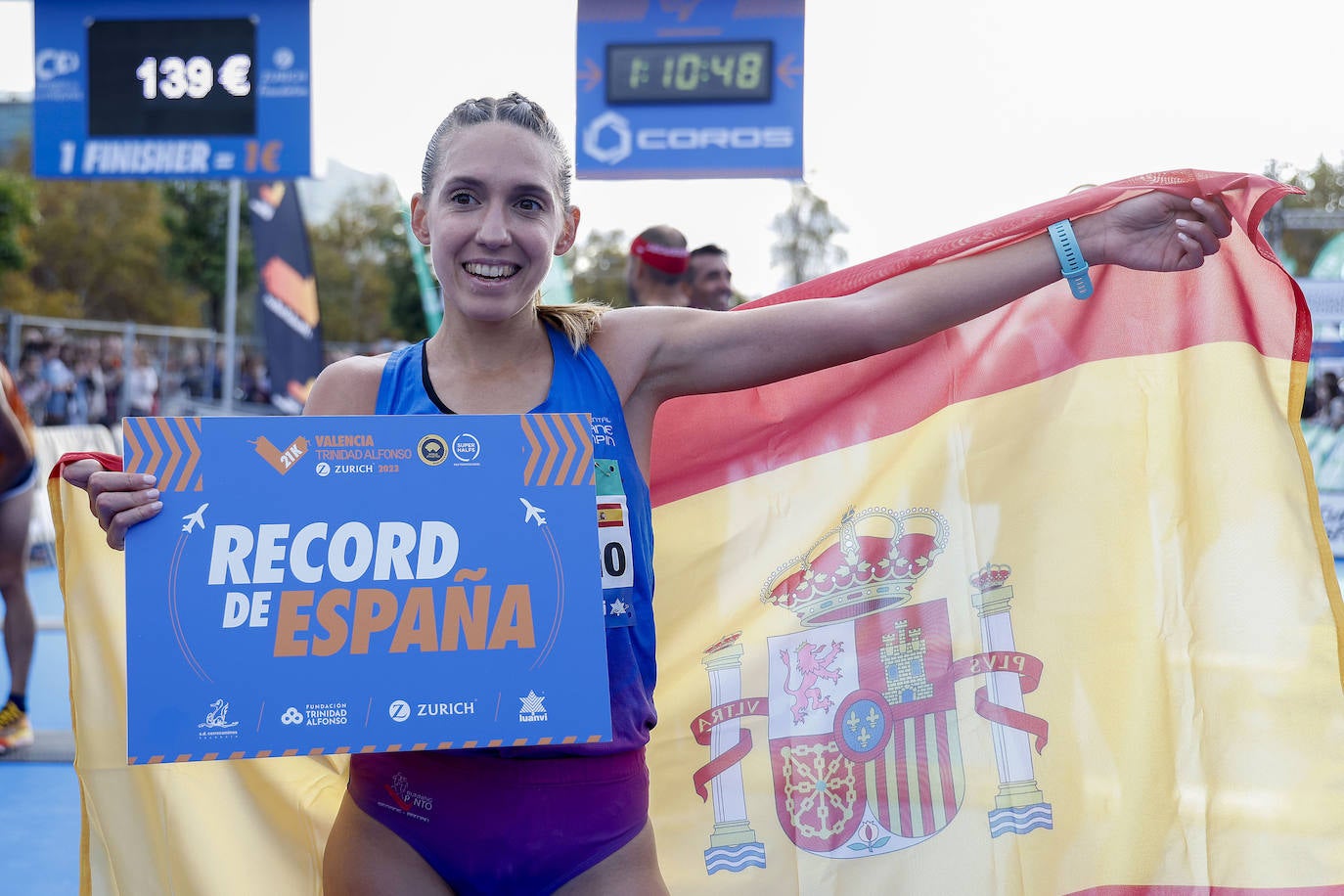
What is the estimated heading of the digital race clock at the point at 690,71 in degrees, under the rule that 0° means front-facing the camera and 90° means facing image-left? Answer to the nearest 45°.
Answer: approximately 0°

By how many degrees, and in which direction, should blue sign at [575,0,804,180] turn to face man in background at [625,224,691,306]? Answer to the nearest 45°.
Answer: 0° — it already faces them

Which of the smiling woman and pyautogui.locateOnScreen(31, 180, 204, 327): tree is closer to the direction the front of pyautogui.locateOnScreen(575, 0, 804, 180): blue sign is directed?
the smiling woman

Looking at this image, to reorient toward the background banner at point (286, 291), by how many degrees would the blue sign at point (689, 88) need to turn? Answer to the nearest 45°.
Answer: approximately 135° to its right

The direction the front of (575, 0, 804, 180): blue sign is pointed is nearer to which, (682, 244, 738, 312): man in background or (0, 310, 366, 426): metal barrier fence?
the man in background

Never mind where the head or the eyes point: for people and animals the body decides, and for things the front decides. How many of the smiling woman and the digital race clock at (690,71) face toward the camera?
2
